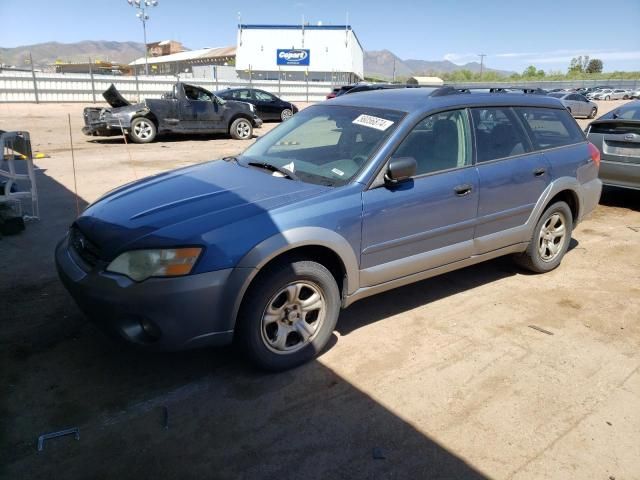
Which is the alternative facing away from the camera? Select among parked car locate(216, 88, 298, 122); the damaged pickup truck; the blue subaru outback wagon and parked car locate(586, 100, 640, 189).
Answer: parked car locate(586, 100, 640, 189)

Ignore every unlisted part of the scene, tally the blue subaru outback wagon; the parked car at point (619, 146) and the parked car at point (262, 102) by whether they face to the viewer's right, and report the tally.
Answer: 1

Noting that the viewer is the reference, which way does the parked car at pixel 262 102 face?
facing to the right of the viewer

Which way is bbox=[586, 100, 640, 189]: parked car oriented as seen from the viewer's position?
away from the camera

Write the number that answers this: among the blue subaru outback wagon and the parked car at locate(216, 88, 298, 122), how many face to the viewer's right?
1

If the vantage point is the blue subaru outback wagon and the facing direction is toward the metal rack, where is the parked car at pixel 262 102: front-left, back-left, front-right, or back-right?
front-right

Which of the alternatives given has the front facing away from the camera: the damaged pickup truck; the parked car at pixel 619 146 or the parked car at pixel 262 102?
the parked car at pixel 619 146

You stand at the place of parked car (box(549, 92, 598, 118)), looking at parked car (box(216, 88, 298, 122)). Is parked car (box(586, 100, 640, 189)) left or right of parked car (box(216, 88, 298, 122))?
left

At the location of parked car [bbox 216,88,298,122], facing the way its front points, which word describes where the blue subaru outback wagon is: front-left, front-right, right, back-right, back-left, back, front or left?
right

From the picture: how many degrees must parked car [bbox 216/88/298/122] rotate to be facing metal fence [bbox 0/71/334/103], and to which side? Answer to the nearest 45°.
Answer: approximately 135° to its left

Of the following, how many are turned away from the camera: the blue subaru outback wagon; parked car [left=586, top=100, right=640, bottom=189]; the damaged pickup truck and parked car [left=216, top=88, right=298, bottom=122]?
1

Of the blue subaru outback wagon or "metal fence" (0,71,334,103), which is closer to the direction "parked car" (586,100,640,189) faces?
the metal fence

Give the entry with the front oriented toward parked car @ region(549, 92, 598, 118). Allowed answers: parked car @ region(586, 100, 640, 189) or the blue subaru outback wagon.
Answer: parked car @ region(586, 100, 640, 189)

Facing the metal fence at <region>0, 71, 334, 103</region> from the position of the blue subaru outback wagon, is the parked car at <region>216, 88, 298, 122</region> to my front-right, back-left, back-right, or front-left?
front-right

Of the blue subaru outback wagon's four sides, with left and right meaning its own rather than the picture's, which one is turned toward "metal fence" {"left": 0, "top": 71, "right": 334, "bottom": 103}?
right
